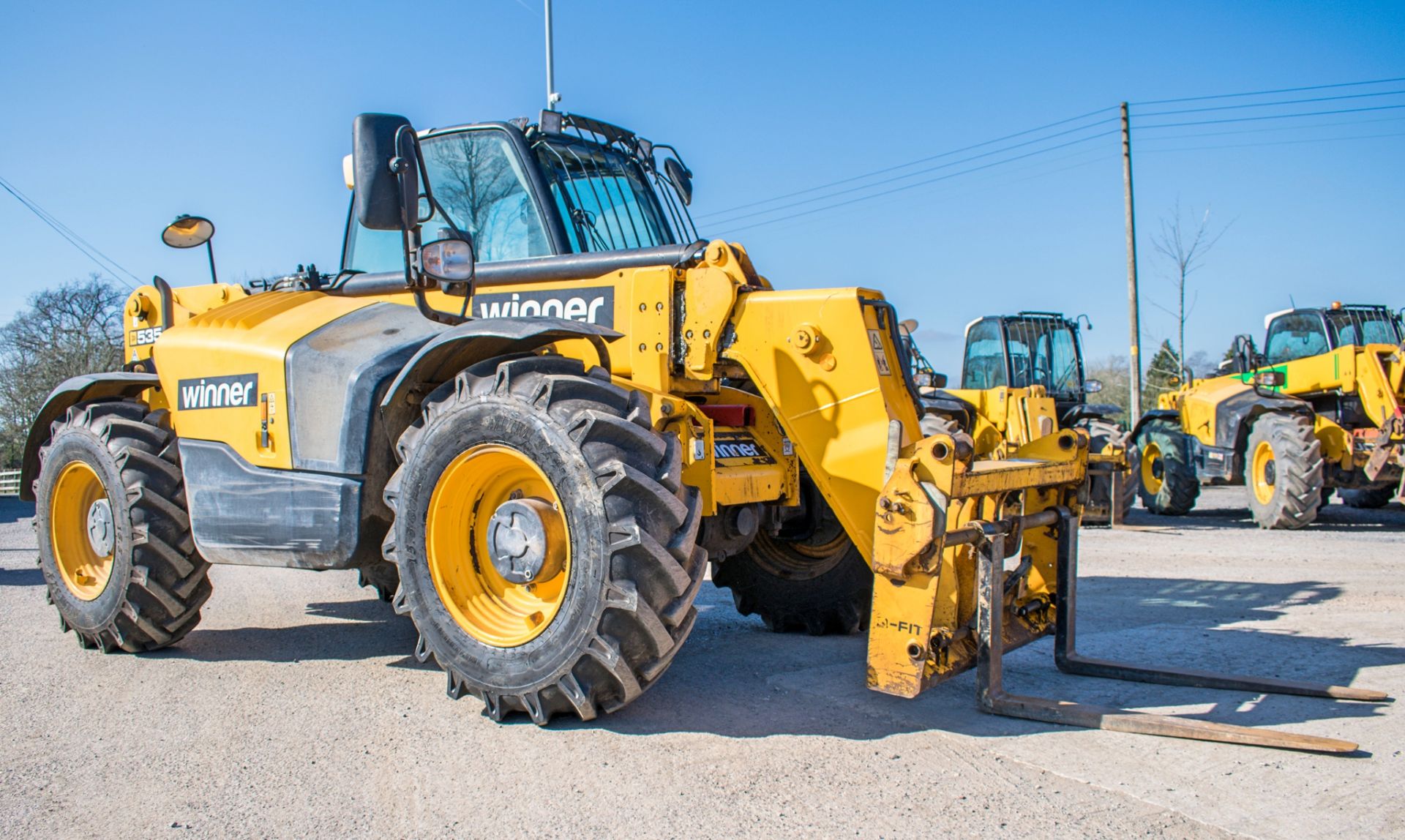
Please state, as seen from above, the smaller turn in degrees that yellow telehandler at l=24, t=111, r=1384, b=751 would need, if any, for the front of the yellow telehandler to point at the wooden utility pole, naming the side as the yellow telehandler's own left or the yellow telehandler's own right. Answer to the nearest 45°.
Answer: approximately 90° to the yellow telehandler's own left

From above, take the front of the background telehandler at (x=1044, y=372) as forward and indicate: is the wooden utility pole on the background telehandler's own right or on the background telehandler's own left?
on the background telehandler's own left

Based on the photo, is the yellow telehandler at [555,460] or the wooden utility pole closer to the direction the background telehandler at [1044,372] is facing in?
the yellow telehandler

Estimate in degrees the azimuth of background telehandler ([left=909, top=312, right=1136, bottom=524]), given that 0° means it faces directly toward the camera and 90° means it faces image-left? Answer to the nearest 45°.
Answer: approximately 315°

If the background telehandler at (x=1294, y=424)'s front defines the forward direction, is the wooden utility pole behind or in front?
behind

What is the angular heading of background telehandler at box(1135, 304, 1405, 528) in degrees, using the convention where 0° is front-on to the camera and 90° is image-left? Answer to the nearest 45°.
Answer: approximately 315°

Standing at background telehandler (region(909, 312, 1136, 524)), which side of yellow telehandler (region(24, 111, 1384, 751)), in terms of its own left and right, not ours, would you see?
left
